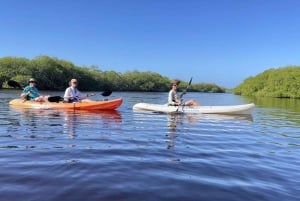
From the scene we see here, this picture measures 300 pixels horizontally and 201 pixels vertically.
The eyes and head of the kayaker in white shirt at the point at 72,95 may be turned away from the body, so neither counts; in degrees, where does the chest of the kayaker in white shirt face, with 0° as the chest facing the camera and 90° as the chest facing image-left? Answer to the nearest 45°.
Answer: approximately 315°

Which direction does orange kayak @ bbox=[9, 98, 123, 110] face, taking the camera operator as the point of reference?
facing to the right of the viewer
